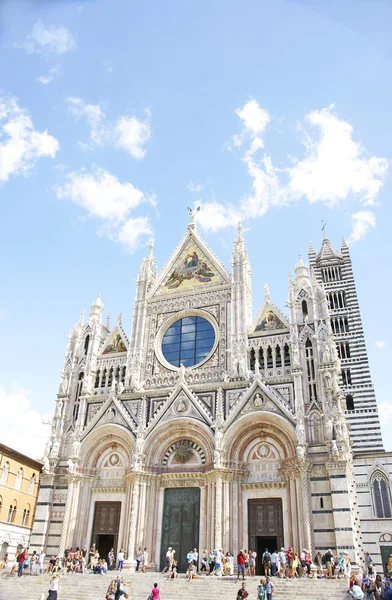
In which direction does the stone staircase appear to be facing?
toward the camera

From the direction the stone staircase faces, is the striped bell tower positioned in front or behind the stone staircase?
behind

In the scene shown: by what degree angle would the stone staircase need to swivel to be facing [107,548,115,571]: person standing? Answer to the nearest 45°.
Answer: approximately 135° to its right

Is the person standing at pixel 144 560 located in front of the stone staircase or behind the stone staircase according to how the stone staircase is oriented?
behind

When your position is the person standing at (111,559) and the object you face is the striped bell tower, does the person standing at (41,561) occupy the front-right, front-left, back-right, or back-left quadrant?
back-left

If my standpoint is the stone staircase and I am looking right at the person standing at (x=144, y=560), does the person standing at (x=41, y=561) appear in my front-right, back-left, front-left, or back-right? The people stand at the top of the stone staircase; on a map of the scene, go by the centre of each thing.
front-left
